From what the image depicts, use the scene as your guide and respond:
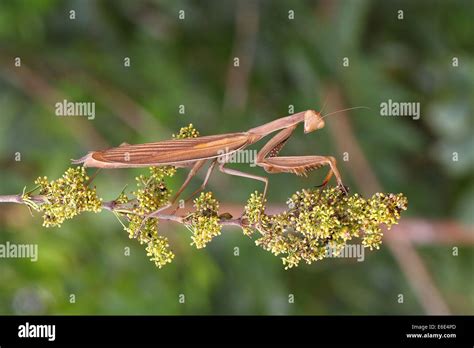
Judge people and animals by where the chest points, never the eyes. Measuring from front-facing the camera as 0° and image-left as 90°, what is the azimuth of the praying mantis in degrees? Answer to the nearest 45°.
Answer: approximately 270°
